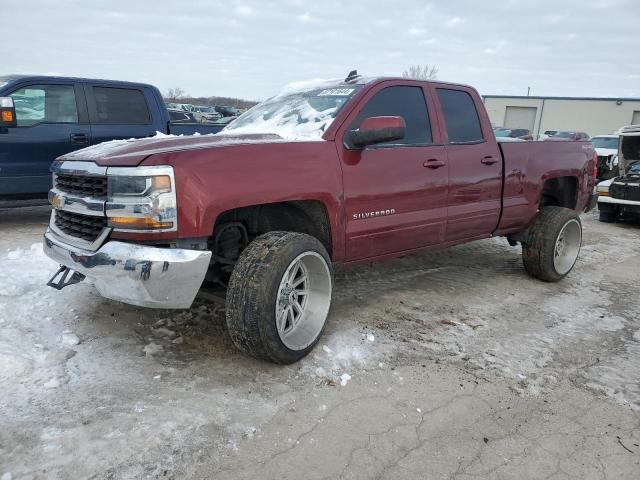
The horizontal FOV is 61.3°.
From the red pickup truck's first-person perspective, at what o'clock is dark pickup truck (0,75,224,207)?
The dark pickup truck is roughly at 3 o'clock from the red pickup truck.

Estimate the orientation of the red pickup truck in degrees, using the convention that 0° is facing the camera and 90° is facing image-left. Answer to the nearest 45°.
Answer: approximately 45°

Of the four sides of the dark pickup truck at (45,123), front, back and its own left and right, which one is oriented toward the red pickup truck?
left

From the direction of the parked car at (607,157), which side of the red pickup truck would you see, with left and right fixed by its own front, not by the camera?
back

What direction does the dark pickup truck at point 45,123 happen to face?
to the viewer's left

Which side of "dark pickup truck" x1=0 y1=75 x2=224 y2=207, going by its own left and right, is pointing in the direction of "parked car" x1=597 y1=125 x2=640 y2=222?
back

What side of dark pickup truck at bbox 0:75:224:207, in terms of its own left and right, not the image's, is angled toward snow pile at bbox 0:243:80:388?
left

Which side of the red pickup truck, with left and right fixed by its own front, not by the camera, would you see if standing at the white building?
back

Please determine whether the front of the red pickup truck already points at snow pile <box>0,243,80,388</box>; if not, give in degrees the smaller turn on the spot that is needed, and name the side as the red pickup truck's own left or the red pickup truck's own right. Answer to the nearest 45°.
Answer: approximately 45° to the red pickup truck's own right
